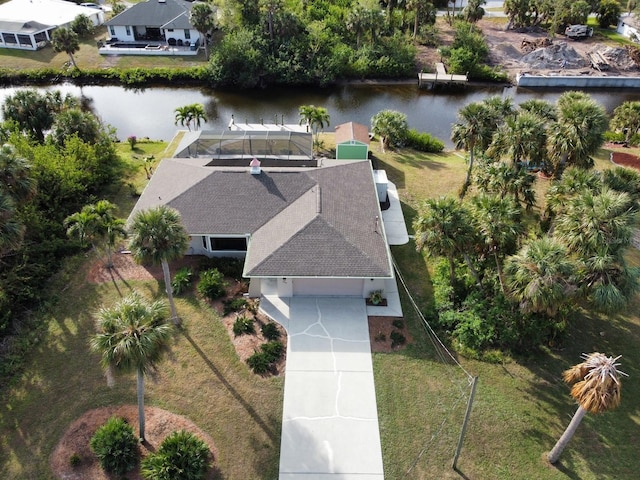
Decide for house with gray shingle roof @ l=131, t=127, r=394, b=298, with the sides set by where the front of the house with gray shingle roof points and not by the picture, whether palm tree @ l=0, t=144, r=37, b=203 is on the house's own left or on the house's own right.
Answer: on the house's own right

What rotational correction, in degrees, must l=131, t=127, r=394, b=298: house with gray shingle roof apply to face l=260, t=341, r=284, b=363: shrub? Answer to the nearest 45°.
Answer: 0° — it already faces it

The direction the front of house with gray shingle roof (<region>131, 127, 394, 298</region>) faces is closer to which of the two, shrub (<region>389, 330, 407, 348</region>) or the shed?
the shrub

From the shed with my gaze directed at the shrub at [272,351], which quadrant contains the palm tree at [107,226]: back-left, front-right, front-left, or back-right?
front-right

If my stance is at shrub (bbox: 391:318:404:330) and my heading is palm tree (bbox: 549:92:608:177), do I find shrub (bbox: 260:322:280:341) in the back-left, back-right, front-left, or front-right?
back-left

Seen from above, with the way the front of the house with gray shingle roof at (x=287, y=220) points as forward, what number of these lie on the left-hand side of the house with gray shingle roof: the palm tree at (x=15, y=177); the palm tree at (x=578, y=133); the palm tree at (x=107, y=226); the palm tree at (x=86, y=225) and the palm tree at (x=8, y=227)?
1

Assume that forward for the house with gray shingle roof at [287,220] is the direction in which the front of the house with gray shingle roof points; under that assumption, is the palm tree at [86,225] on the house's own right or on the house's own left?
on the house's own right

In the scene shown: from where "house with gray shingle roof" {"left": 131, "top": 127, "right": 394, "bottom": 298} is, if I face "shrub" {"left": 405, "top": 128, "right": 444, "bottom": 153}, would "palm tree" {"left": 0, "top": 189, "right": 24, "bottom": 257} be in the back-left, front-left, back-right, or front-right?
back-left

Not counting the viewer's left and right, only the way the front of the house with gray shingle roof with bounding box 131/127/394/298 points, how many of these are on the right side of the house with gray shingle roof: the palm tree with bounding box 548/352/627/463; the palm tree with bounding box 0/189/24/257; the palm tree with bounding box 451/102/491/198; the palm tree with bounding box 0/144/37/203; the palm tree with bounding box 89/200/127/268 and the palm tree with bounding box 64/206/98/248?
4

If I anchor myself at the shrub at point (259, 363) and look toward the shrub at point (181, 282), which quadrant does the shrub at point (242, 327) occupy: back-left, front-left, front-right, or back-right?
front-right

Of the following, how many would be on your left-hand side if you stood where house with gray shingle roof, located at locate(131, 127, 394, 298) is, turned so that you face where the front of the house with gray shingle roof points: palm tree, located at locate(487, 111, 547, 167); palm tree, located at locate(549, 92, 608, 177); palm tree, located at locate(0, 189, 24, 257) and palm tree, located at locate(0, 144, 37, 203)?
2

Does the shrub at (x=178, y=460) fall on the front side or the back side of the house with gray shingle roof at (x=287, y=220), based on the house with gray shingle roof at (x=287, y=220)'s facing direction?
on the front side

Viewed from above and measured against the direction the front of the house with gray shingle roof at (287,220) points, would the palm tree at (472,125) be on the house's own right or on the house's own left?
on the house's own left

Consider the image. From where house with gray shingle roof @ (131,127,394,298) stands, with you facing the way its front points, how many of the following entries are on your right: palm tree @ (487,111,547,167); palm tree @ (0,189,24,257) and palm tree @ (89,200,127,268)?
2

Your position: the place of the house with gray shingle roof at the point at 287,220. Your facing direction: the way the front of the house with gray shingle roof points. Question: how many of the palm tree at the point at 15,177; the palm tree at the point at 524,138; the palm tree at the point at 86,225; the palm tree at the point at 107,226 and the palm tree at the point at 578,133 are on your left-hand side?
2

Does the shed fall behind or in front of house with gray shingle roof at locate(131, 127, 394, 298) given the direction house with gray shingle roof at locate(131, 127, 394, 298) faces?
behind

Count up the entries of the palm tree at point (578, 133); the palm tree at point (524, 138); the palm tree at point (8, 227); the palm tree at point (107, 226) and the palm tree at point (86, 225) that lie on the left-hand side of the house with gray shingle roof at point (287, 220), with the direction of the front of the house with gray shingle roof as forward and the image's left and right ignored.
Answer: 2

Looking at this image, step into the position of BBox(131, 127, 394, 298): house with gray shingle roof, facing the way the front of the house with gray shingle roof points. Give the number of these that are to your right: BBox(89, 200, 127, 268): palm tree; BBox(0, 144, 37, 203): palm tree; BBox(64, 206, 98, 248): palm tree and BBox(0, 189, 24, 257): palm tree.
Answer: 4

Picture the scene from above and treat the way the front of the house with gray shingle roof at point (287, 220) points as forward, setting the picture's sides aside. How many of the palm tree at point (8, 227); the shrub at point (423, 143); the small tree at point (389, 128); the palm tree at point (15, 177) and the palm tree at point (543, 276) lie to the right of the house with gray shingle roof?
2

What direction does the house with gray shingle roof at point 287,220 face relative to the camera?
toward the camera
